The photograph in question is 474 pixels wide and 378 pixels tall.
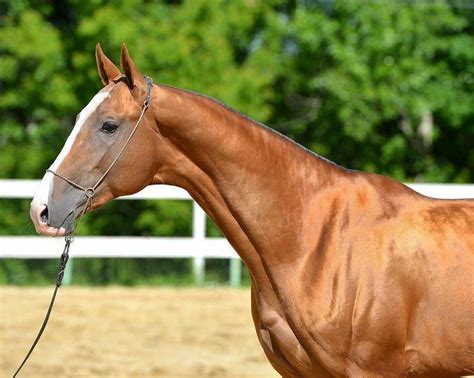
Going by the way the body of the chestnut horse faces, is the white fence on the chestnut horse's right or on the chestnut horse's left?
on the chestnut horse's right

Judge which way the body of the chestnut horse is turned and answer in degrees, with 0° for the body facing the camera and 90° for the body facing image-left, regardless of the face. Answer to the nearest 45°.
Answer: approximately 90°
